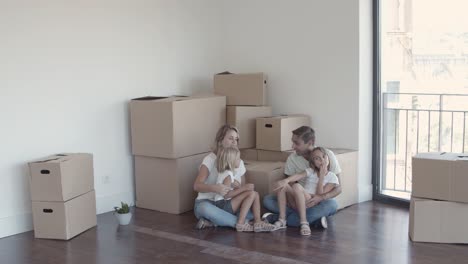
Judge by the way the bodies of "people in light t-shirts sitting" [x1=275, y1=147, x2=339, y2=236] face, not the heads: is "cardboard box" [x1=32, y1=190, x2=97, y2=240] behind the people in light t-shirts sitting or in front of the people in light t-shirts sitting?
in front

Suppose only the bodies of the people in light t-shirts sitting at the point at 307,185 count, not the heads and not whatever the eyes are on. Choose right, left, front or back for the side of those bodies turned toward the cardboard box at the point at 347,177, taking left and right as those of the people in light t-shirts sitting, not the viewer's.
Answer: back

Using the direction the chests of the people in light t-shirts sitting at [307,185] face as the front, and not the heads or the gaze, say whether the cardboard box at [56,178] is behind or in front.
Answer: in front

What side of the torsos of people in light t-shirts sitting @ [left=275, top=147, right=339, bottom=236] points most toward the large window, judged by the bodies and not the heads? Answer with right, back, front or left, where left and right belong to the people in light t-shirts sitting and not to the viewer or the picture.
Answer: back

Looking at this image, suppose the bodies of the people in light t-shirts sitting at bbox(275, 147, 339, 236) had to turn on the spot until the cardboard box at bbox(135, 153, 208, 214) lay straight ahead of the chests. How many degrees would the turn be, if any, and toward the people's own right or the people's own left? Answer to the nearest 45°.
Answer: approximately 45° to the people's own right

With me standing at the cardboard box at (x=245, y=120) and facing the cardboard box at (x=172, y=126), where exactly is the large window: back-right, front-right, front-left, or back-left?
back-left

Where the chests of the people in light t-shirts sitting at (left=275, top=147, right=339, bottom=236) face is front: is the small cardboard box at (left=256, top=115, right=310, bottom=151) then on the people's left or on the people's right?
on the people's right

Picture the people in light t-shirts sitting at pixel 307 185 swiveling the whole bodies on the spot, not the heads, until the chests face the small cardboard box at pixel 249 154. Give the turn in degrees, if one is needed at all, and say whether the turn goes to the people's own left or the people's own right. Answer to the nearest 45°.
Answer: approximately 90° to the people's own right

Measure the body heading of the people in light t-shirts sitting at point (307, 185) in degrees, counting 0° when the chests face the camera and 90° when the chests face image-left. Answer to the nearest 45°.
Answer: approximately 45°

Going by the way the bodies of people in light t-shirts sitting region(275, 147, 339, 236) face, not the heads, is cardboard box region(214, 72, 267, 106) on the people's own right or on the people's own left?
on the people's own right

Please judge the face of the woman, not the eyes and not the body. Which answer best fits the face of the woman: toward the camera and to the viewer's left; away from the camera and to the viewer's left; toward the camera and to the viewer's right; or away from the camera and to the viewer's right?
toward the camera and to the viewer's right
